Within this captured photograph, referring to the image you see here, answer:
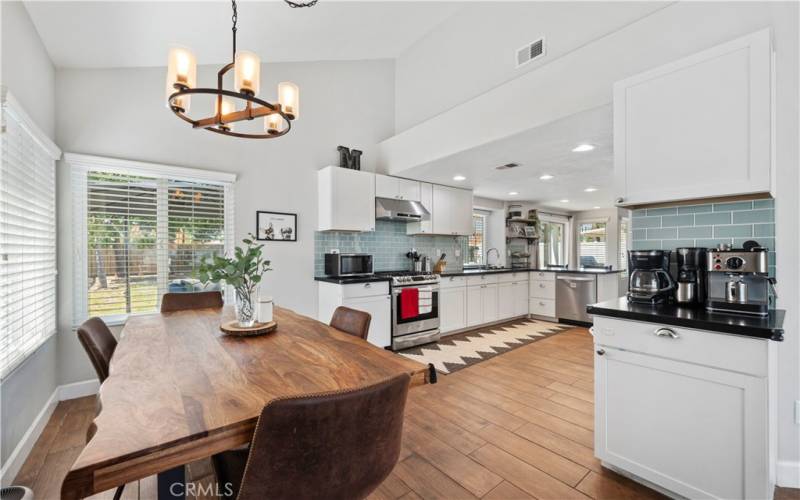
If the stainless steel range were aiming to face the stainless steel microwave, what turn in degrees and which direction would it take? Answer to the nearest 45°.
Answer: approximately 135° to its right

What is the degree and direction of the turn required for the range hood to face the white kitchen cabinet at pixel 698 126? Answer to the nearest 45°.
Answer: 0° — it already faces it

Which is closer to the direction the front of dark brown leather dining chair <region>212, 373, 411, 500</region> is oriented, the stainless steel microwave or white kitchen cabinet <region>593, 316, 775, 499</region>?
the stainless steel microwave

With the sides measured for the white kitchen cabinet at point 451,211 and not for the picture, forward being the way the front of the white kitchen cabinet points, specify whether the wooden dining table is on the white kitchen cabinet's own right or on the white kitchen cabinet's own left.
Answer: on the white kitchen cabinet's own right

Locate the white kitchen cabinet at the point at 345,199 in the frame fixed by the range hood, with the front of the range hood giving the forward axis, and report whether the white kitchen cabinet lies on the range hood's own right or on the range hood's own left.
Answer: on the range hood's own right
